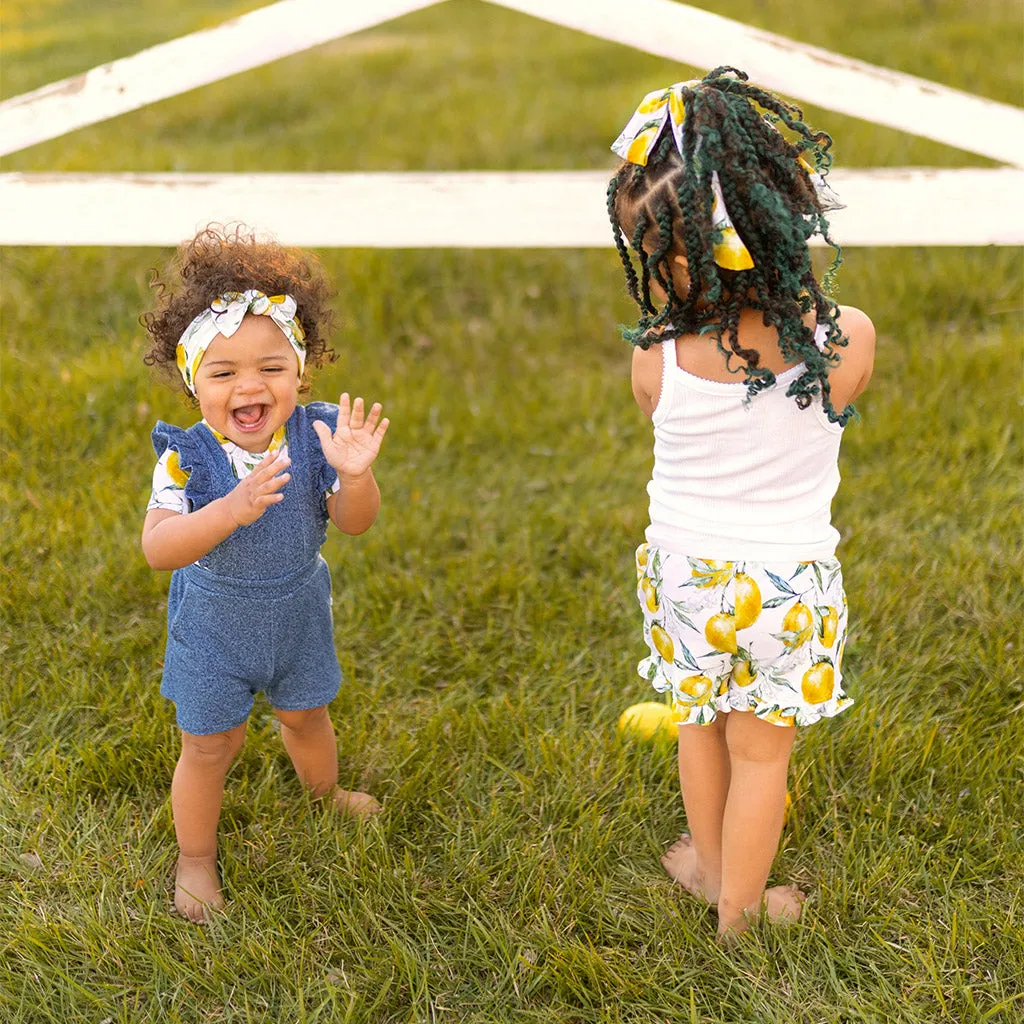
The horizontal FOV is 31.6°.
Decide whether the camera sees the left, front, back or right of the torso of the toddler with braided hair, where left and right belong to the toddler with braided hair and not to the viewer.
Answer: back

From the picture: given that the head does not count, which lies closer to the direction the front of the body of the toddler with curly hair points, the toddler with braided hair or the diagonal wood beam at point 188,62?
the toddler with braided hair

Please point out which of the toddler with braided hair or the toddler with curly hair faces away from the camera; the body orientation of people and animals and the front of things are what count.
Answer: the toddler with braided hair

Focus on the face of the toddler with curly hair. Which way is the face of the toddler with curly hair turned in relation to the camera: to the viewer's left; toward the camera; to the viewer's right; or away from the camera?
toward the camera

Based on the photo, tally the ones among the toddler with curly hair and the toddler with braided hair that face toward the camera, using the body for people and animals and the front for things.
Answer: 1

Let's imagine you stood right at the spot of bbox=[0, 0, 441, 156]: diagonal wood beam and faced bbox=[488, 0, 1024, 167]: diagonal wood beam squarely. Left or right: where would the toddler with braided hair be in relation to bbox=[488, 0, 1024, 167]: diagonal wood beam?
right

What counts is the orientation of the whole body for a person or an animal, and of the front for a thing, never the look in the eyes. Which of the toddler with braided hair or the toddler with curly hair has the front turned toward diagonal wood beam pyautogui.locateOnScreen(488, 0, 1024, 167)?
the toddler with braided hair

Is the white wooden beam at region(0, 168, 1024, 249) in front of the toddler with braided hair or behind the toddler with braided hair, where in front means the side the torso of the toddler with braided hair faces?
in front

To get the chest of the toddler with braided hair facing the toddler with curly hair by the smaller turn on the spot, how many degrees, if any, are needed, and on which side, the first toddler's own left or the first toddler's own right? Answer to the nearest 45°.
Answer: approximately 90° to the first toddler's own left

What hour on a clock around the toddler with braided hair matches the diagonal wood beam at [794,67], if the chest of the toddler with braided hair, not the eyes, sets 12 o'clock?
The diagonal wood beam is roughly at 12 o'clock from the toddler with braided hair.

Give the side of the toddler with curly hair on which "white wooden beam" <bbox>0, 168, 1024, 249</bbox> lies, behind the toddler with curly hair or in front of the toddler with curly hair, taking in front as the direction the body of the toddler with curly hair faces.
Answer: behind

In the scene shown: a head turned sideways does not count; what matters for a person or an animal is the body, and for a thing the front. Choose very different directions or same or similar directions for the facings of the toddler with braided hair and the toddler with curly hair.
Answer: very different directions

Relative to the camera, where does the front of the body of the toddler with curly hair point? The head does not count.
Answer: toward the camera
